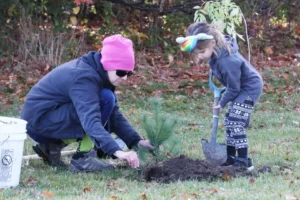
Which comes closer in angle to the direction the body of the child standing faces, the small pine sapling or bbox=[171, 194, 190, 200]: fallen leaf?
the small pine sapling

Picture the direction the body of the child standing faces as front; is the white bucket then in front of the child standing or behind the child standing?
in front

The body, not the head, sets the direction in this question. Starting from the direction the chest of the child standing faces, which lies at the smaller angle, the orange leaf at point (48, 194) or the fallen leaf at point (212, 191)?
the orange leaf

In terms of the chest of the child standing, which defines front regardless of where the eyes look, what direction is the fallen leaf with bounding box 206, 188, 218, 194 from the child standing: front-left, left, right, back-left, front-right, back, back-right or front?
left

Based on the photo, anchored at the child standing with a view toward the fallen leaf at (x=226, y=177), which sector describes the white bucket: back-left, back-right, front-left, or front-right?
front-right

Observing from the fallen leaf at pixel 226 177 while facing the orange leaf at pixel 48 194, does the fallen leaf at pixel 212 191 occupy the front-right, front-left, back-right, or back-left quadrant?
front-left

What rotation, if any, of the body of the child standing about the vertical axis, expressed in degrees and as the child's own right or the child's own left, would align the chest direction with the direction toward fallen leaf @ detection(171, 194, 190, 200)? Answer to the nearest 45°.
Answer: approximately 90° to the child's own left

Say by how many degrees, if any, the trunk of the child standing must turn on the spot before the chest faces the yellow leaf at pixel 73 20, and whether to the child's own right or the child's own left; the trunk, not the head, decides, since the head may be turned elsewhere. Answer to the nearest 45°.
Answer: approximately 45° to the child's own right

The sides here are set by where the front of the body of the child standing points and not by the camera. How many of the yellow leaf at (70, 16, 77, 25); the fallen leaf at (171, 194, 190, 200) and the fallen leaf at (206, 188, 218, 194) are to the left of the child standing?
2

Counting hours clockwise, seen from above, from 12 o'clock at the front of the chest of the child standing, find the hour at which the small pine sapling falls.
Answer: The small pine sapling is roughly at 11 o'clock from the child standing.

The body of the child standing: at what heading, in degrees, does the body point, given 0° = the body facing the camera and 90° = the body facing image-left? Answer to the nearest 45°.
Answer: approximately 90°

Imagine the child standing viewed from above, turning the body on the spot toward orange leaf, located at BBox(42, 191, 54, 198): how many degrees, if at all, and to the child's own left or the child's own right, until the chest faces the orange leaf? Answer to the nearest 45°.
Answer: approximately 45° to the child's own left
